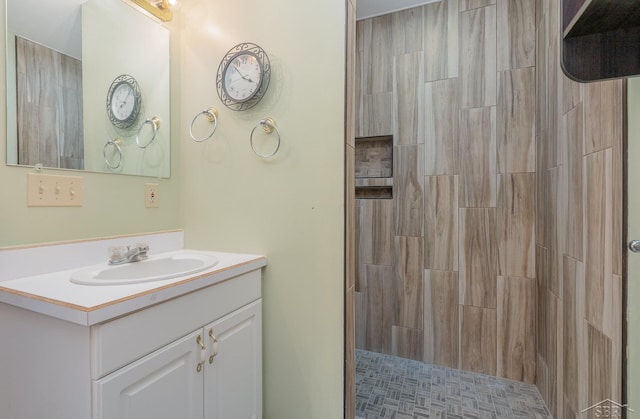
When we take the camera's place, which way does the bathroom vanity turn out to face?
facing the viewer and to the right of the viewer

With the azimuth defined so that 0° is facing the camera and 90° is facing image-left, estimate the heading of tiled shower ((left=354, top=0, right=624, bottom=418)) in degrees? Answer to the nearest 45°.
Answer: approximately 45°

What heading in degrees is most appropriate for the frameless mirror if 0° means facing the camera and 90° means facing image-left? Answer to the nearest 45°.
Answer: approximately 315°

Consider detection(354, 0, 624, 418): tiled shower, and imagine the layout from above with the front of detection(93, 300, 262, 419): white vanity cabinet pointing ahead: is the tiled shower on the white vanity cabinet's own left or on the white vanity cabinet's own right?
on the white vanity cabinet's own left

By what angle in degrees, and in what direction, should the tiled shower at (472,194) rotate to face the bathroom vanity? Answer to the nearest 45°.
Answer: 0° — it already faces it

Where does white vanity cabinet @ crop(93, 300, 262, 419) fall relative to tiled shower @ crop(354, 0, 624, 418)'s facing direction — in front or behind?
in front

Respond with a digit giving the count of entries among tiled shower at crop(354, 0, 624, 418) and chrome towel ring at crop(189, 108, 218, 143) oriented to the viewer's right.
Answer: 0

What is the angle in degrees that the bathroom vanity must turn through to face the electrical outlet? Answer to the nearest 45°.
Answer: approximately 135° to its left
